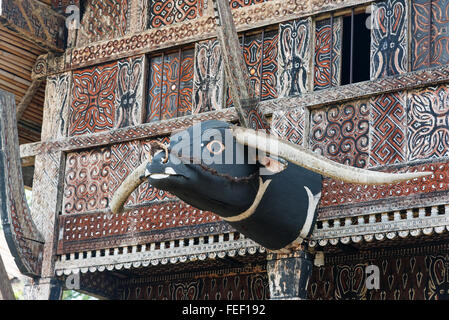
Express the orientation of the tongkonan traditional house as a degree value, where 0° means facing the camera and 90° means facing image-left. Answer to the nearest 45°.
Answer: approximately 45°
